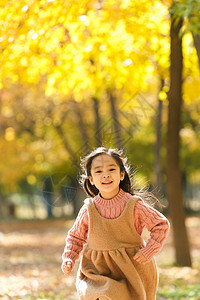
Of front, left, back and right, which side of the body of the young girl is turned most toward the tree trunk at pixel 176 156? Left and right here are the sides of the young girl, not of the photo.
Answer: back

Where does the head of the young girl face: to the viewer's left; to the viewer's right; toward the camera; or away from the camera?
toward the camera

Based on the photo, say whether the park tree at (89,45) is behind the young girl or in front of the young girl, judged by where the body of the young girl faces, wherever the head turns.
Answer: behind

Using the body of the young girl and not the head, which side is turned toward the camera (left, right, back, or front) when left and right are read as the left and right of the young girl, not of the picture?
front
